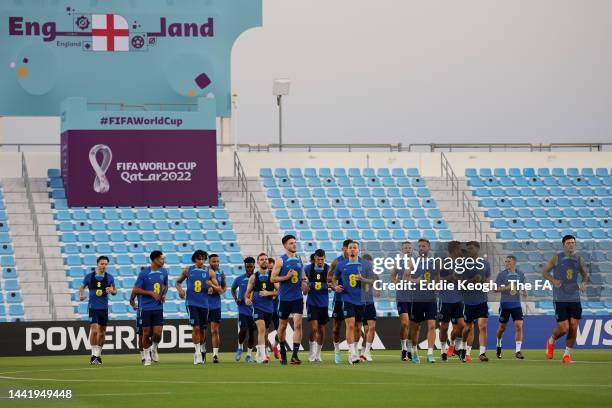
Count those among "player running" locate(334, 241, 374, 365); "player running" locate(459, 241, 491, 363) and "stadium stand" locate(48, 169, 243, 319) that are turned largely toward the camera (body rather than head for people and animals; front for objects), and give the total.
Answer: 3

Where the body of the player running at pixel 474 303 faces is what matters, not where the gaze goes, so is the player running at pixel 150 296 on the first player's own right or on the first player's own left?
on the first player's own right

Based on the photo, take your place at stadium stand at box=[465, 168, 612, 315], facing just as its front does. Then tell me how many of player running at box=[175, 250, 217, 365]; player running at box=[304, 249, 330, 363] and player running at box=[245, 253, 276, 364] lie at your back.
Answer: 0

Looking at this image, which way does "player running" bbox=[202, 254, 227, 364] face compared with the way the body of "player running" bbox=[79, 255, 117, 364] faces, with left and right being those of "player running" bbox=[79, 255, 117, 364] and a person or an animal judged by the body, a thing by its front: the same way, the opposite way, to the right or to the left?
the same way

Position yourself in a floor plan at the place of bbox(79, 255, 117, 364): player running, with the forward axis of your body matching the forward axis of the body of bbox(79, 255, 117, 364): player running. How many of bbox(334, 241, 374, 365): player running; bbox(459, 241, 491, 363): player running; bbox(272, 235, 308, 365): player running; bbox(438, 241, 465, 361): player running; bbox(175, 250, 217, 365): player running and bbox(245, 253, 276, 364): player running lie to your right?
0

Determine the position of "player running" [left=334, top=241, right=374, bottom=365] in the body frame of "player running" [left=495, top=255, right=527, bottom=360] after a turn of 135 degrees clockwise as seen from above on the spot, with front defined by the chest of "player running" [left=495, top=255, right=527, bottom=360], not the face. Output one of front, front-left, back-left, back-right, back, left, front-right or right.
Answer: left

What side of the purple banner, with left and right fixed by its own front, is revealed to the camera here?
front

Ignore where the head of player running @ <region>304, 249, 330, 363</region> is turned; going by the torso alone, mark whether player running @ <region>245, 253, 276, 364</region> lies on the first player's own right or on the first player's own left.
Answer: on the first player's own right

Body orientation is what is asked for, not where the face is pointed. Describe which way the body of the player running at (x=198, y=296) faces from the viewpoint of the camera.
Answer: toward the camera

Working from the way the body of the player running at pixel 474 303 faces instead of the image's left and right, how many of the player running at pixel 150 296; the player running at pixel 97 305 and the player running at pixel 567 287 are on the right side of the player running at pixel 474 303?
2

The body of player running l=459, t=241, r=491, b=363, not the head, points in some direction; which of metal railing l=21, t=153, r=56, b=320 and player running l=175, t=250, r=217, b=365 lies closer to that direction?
the player running

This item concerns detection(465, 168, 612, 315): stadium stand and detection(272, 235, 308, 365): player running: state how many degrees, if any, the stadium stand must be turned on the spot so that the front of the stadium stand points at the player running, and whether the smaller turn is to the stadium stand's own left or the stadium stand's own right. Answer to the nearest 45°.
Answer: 0° — it already faces them

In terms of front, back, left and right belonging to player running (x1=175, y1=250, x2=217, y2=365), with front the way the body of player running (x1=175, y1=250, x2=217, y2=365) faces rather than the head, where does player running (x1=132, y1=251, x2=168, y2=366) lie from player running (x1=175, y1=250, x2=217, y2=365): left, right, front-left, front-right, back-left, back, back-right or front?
front-right

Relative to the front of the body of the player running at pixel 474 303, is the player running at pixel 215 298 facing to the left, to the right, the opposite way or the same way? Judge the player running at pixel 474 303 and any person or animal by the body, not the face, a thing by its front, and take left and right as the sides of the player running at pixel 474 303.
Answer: the same way

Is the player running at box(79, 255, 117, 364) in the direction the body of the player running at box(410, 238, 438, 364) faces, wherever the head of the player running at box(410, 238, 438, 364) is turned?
no

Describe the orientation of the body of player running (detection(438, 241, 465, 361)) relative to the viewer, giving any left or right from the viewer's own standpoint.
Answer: facing the viewer

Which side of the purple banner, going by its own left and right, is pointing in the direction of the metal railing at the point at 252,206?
left

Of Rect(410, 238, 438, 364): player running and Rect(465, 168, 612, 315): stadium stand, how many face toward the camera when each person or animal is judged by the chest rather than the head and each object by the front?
2

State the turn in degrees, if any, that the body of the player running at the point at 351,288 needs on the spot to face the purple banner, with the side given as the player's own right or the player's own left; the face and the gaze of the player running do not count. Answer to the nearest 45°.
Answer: approximately 135° to the player's own right
